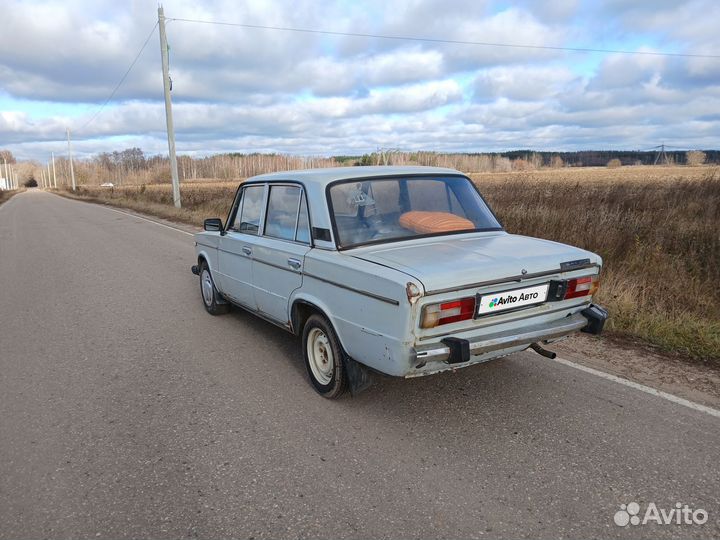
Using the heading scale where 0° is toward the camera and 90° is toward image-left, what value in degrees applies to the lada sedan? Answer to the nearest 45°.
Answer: approximately 135°

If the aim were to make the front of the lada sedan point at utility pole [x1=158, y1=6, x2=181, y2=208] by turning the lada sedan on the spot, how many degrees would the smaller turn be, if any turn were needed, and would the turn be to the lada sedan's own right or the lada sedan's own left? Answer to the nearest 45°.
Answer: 0° — it already faces it
